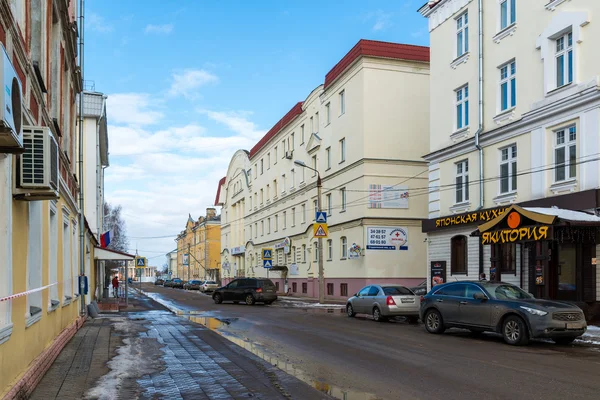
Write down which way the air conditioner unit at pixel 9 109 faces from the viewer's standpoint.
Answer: facing to the right of the viewer

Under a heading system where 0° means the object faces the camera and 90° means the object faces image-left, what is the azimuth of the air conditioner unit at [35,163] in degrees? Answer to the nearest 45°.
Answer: approximately 270°

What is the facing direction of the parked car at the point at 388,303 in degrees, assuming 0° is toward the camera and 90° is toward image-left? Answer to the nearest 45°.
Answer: approximately 135°

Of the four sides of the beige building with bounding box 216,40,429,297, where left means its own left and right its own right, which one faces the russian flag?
front

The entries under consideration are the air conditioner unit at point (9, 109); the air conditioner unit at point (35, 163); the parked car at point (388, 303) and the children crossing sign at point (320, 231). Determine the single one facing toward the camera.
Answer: the children crossing sign

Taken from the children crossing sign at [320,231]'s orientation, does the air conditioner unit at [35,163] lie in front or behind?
in front

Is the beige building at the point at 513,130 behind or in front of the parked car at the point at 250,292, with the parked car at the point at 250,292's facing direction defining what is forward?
behind

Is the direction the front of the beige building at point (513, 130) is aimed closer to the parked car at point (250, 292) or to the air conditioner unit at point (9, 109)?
the air conditioner unit

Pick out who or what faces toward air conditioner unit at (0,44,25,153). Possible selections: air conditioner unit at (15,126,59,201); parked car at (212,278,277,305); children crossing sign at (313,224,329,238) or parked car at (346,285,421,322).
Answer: the children crossing sign
